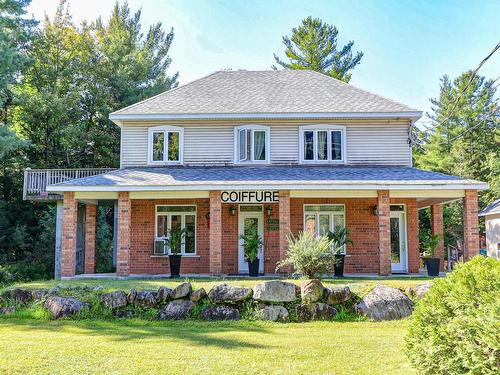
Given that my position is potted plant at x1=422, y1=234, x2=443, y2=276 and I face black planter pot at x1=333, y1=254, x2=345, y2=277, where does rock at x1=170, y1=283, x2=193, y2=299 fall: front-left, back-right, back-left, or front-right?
front-left

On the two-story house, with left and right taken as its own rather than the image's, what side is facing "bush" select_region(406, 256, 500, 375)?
front

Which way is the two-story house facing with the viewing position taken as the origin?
facing the viewer

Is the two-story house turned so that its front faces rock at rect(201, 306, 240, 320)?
yes

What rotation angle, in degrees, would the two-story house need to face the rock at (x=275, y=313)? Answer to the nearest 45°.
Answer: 0° — it already faces it

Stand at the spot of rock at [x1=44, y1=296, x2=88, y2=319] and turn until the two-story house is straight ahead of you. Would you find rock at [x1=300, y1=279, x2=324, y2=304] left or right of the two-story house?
right

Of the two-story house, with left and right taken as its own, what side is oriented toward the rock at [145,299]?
front
